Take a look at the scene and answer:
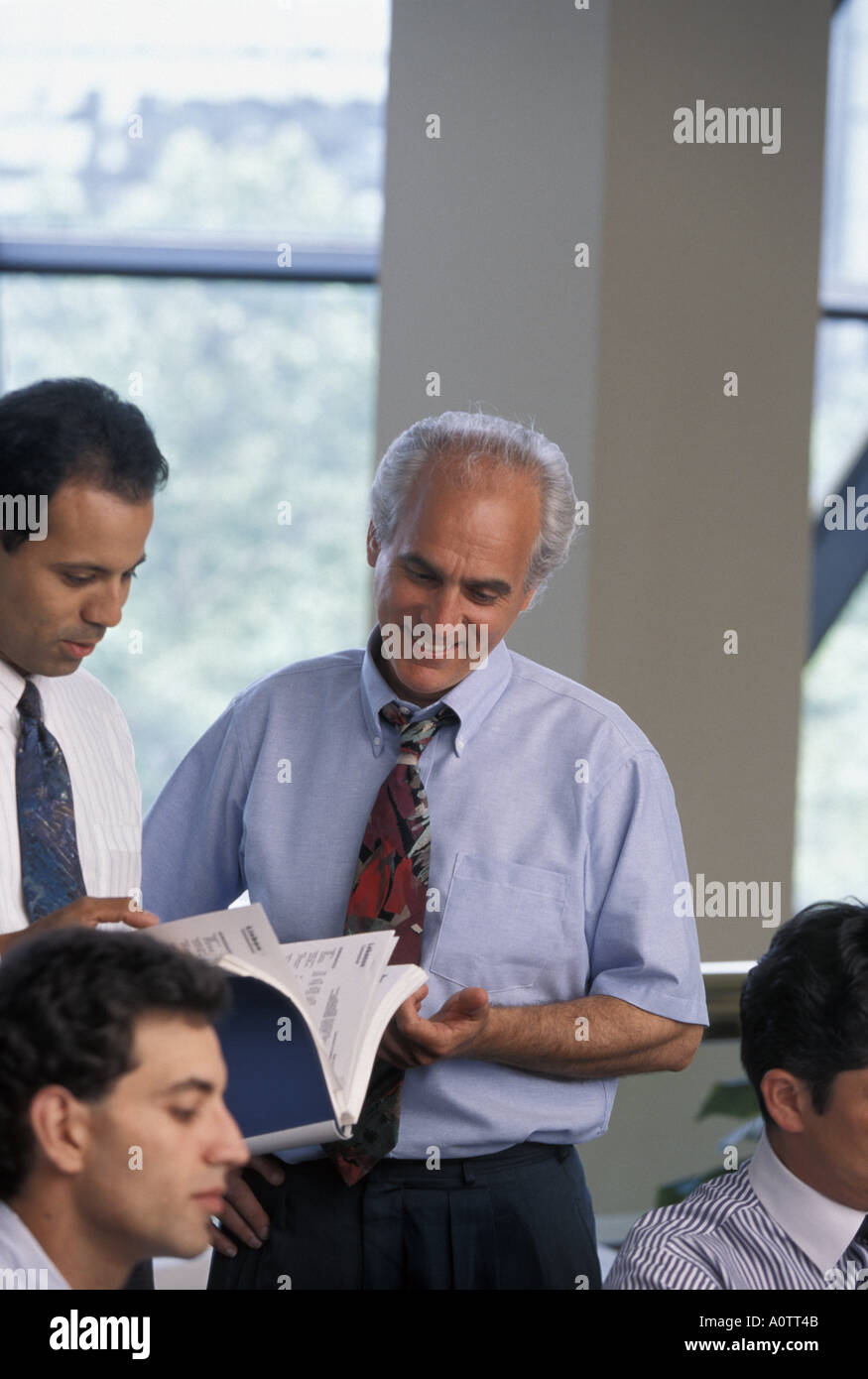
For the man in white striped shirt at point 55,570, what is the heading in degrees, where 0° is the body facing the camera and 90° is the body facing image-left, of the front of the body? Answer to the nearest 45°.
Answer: approximately 315°

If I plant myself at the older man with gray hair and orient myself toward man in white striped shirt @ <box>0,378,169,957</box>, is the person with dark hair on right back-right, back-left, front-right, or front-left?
back-left

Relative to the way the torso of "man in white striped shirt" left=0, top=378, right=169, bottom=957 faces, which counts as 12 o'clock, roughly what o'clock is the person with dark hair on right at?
The person with dark hair on right is roughly at 11 o'clock from the man in white striped shirt.

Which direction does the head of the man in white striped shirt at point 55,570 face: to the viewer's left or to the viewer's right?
to the viewer's right
